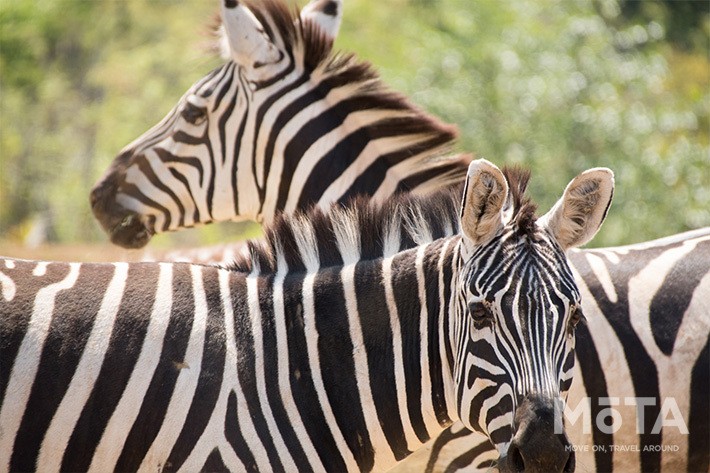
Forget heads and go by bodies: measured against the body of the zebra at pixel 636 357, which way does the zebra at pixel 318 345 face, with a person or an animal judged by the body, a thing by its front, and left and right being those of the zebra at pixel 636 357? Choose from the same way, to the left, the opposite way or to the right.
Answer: the opposite way

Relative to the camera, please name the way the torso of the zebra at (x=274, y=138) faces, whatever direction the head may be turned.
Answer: to the viewer's left

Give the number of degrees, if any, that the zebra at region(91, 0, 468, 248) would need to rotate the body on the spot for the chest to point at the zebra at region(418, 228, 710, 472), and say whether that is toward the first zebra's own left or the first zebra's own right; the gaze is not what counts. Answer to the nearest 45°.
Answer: approximately 135° to the first zebra's own left

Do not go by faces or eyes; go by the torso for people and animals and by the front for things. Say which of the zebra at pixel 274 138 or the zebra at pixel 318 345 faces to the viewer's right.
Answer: the zebra at pixel 318 345

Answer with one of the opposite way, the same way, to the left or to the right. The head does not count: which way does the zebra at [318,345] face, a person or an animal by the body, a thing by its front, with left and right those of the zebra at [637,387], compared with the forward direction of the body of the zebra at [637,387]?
the opposite way

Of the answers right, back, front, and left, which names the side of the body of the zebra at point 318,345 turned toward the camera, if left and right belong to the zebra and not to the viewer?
right

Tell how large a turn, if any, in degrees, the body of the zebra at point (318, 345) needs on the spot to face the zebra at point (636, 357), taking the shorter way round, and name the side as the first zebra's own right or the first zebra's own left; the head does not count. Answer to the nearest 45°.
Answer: approximately 45° to the first zebra's own left

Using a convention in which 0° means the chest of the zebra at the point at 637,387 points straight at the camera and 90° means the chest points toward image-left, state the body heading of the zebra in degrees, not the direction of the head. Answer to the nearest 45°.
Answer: approximately 90°

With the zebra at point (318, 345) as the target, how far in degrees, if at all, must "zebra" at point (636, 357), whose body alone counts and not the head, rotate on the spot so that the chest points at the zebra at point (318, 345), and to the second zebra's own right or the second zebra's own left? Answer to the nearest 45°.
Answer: approximately 45° to the second zebra's own left

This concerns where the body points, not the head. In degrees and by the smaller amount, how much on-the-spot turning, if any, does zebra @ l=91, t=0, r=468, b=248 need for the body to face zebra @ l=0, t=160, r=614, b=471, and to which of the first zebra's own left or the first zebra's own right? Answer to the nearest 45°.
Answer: approximately 90° to the first zebra's own left

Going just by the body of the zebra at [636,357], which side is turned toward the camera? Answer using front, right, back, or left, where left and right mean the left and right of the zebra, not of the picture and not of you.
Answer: left

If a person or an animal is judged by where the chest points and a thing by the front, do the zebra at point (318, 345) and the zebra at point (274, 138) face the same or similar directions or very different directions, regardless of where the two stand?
very different directions
